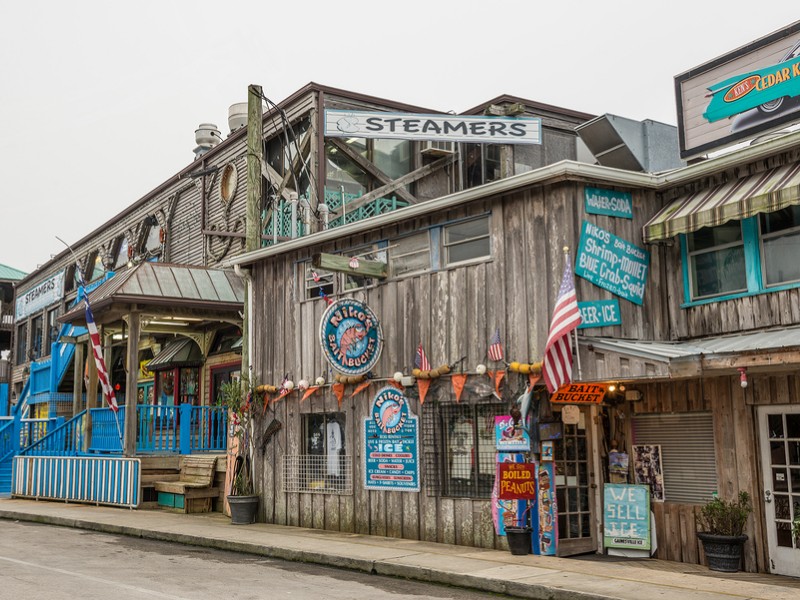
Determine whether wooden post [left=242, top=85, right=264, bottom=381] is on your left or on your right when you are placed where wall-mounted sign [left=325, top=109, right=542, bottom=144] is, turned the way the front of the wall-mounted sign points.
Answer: on your right

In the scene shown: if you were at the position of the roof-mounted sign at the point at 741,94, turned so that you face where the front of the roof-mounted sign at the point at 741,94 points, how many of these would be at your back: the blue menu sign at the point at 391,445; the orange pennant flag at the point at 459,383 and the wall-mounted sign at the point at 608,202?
0

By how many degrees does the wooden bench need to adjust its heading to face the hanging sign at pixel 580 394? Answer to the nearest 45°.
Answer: approximately 90° to its left

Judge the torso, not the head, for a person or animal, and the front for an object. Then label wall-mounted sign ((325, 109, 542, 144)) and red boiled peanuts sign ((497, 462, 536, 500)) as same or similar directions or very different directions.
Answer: same or similar directions

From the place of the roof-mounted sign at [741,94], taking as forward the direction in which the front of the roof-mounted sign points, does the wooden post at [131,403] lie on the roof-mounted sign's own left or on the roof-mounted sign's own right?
on the roof-mounted sign's own right

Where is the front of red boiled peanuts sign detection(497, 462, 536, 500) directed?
toward the camera

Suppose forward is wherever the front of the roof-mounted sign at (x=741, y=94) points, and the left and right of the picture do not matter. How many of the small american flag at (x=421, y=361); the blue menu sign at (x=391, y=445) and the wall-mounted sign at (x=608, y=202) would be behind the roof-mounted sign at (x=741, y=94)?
0

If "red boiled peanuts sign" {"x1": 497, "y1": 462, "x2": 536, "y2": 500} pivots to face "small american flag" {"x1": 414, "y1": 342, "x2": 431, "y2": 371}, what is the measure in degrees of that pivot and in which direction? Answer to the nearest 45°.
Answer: approximately 135° to its right

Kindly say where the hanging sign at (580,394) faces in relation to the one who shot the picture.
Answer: facing the viewer

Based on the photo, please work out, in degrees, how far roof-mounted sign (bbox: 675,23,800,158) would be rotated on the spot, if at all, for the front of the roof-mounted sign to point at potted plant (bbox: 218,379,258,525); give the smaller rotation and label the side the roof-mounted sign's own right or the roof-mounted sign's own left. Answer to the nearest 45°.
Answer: approximately 45° to the roof-mounted sign's own right

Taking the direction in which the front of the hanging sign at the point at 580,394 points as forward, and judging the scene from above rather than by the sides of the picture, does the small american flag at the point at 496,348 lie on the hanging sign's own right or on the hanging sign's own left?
on the hanging sign's own right

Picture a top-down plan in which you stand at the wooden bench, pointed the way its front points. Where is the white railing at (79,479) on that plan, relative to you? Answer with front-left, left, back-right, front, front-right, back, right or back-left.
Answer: right

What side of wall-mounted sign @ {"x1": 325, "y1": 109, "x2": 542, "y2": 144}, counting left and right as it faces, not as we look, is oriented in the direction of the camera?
front

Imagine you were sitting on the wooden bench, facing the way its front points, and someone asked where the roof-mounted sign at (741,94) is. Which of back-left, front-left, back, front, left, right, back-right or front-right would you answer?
left
